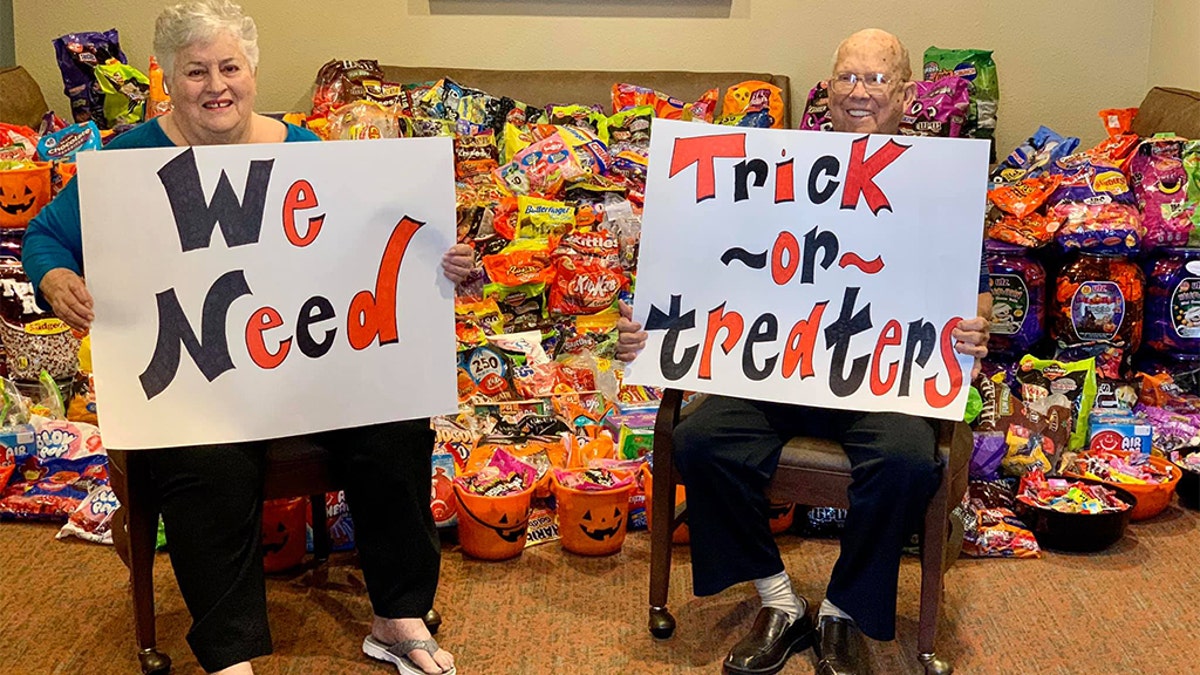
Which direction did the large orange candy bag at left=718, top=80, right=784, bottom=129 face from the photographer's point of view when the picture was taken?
facing the viewer

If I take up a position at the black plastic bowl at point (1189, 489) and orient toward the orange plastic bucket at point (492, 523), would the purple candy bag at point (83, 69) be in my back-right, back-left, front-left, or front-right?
front-right

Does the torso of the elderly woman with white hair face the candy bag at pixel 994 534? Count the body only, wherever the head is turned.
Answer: no

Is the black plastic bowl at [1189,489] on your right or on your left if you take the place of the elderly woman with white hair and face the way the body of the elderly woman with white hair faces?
on your left

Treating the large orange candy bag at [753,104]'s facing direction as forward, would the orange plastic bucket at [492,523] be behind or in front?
in front

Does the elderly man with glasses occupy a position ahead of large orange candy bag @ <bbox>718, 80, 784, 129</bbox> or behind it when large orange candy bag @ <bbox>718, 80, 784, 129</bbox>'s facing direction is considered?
ahead

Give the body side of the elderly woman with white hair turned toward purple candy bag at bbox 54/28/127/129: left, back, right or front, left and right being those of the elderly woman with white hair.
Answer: back

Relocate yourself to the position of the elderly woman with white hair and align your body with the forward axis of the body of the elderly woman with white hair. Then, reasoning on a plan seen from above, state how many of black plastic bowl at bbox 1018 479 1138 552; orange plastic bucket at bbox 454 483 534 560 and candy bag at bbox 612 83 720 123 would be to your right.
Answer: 0

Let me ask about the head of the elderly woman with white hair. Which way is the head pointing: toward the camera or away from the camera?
toward the camera

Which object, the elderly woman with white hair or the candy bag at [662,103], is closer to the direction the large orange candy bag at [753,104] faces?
the elderly woman with white hair

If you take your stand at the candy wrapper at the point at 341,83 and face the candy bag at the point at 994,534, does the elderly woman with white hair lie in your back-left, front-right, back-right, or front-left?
front-right

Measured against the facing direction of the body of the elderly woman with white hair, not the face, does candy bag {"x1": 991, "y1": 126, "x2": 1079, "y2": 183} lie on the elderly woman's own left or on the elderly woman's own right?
on the elderly woman's own left

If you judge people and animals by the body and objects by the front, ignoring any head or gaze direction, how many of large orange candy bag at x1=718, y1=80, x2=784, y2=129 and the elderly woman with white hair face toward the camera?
2

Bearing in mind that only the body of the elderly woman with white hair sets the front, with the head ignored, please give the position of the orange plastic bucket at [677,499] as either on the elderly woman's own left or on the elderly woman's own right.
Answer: on the elderly woman's own left

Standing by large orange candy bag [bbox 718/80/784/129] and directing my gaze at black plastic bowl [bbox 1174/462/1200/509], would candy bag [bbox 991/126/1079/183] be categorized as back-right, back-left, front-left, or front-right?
front-left
